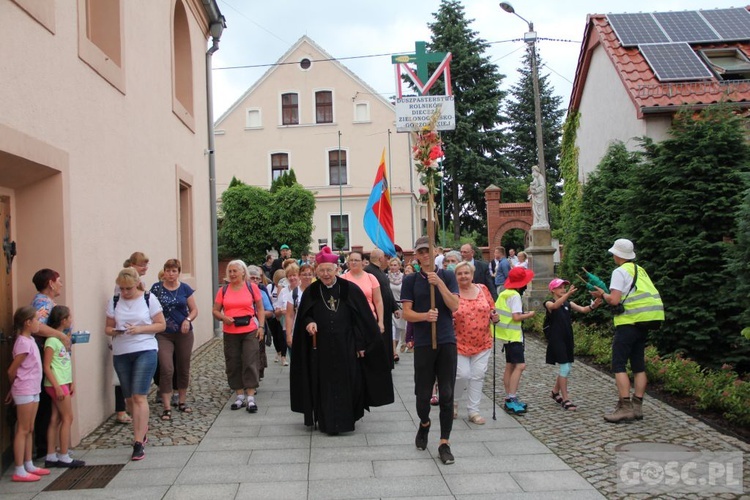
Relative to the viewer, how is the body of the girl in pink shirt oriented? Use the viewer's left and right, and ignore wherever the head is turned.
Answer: facing to the right of the viewer

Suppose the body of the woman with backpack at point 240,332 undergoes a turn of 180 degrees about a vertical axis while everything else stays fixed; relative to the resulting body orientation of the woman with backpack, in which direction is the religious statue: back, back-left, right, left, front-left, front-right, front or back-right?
front-right

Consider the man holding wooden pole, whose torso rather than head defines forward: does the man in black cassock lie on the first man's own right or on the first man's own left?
on the first man's own right

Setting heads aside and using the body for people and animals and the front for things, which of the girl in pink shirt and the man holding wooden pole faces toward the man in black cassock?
the girl in pink shirt

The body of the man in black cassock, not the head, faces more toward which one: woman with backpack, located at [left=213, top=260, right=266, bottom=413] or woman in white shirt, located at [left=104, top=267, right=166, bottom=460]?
the woman in white shirt

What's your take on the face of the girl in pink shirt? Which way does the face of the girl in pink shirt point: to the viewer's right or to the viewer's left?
to the viewer's right

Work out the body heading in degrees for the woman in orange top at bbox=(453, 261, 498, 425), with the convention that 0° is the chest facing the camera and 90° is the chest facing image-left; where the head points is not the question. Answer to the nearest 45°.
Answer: approximately 0°
